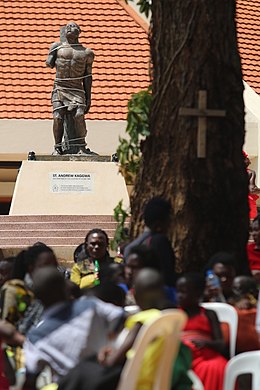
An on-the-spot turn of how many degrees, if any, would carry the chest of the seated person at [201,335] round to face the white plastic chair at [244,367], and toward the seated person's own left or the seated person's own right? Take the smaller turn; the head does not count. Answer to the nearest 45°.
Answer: approximately 90° to the seated person's own left

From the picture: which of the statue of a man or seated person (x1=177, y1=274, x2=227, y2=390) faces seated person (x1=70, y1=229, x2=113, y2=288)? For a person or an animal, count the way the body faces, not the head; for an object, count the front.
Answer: the statue of a man

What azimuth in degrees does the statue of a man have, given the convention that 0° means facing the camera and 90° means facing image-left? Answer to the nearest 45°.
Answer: approximately 0°

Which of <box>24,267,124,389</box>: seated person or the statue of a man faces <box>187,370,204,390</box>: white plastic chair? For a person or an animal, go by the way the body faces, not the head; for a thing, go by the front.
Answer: the statue of a man

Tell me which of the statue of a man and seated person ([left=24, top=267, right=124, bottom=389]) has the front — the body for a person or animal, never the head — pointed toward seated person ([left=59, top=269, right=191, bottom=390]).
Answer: the statue of a man

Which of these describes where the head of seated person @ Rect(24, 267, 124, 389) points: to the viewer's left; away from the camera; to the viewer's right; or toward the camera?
away from the camera

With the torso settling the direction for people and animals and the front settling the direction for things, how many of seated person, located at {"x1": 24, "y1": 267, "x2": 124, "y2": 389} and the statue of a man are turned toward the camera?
1

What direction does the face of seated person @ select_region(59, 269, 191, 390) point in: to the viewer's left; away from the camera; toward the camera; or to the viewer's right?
away from the camera

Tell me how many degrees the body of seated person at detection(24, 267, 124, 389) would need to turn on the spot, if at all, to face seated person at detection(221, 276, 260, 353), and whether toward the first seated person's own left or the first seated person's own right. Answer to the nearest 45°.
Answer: approximately 90° to the first seated person's own right

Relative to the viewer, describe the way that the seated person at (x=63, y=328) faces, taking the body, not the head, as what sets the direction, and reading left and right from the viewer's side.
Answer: facing away from the viewer and to the left of the viewer
